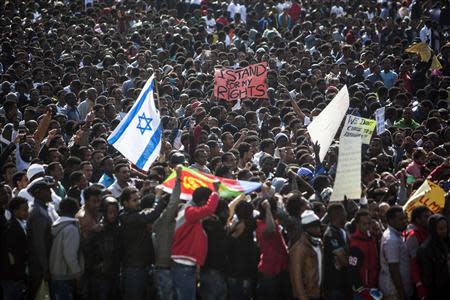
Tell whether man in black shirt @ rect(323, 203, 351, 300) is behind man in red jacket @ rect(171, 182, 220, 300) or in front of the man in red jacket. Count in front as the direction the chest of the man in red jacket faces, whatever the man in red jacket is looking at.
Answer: in front

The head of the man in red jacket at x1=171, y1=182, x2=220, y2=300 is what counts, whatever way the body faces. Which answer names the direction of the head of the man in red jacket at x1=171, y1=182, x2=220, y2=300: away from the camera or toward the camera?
away from the camera

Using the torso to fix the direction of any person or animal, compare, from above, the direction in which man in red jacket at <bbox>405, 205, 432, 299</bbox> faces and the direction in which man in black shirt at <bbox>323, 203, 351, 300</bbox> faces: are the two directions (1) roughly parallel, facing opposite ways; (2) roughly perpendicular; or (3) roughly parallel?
roughly parallel
